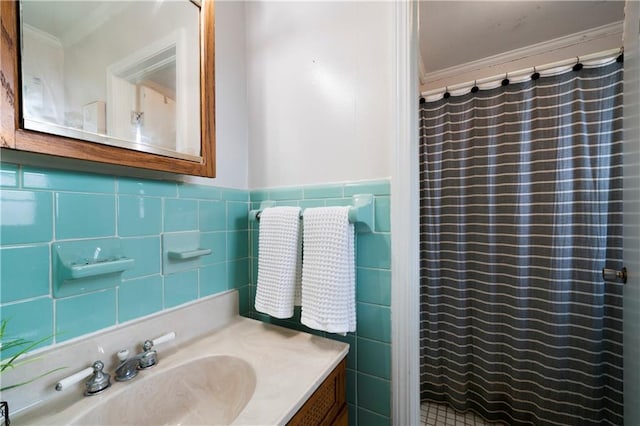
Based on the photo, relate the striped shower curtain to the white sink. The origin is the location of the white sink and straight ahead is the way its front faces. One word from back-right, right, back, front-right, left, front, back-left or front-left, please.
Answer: front-left

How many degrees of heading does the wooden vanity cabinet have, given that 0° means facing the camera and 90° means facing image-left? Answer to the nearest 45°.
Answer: approximately 315°

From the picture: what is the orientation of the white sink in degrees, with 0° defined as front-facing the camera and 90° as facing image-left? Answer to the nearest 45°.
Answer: approximately 315°
